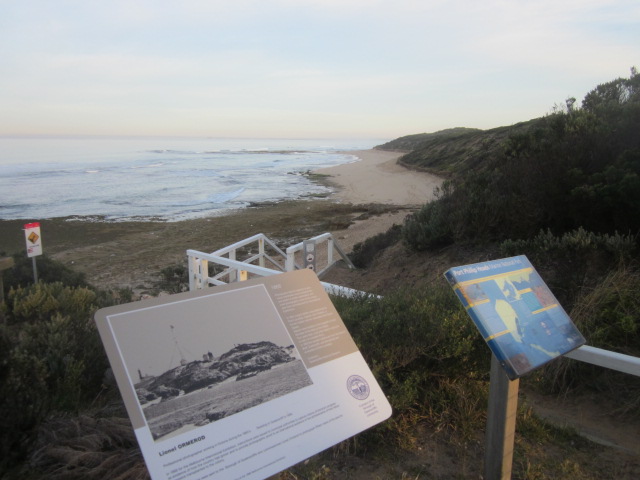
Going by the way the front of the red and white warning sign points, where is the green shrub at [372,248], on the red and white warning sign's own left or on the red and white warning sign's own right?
on the red and white warning sign's own left

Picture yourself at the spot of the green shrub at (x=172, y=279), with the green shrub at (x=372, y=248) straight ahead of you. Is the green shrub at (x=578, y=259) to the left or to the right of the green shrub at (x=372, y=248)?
right

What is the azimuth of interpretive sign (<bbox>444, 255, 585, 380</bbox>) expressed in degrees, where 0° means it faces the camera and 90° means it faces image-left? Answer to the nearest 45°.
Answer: approximately 315°

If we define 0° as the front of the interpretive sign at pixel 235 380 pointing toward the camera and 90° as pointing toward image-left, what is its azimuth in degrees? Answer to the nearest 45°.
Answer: approximately 315°

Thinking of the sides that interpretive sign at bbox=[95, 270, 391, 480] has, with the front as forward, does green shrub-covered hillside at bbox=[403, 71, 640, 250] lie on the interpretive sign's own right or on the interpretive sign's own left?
on the interpretive sign's own left

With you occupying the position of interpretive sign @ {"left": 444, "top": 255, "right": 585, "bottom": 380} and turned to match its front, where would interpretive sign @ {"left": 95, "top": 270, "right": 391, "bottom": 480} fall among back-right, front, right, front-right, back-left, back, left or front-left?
right

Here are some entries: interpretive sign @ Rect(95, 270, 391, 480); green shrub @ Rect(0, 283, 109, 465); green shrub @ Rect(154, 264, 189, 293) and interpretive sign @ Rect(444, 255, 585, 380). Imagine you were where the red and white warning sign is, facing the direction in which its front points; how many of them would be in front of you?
3

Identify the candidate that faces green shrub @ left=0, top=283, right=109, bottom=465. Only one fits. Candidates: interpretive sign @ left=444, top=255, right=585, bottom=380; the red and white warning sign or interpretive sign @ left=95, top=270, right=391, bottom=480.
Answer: the red and white warning sign

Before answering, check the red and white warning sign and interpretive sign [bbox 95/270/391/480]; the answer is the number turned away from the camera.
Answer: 0

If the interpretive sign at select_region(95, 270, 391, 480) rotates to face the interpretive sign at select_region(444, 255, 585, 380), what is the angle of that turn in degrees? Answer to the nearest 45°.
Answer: approximately 45° to its left

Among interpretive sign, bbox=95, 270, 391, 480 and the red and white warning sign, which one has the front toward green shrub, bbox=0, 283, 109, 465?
the red and white warning sign

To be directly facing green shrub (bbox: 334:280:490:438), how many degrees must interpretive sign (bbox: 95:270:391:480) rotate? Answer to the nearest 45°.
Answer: approximately 90° to its left

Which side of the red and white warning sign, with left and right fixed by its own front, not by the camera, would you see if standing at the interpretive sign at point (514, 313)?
front

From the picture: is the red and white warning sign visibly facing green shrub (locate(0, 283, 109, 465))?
yes

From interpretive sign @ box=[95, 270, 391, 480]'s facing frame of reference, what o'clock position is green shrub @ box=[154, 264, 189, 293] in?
The green shrub is roughly at 7 o'clock from the interpretive sign.
